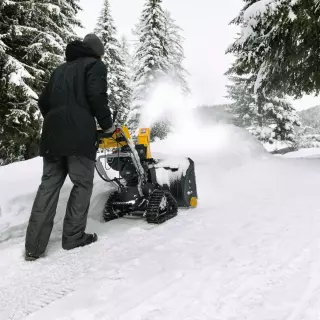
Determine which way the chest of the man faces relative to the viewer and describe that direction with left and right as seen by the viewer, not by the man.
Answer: facing away from the viewer and to the right of the viewer

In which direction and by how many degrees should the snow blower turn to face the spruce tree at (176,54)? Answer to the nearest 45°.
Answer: approximately 45° to its left

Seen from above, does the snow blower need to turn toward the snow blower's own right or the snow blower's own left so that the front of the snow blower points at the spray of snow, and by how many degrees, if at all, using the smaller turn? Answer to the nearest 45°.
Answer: approximately 45° to the snow blower's own left

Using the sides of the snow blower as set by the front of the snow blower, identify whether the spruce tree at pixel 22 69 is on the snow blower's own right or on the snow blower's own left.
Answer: on the snow blower's own left

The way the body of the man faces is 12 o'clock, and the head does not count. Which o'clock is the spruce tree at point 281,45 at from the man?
The spruce tree is roughly at 12 o'clock from the man.

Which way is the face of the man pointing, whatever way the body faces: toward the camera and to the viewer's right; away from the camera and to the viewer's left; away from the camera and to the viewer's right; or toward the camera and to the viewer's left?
away from the camera and to the viewer's right

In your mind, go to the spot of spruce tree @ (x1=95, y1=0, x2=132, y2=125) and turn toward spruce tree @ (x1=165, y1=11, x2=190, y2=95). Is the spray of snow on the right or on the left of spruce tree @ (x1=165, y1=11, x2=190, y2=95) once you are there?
right

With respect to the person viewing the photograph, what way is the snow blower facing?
facing away from the viewer and to the right of the viewer

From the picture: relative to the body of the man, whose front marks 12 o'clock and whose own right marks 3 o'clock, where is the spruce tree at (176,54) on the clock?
The spruce tree is roughly at 11 o'clock from the man.

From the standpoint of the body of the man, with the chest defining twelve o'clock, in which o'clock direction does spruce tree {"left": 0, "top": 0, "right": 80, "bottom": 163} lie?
The spruce tree is roughly at 10 o'clock from the man.
